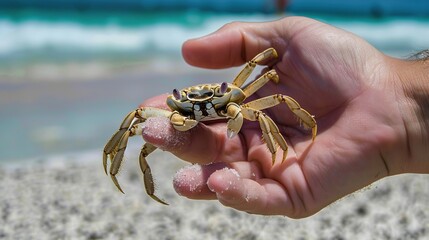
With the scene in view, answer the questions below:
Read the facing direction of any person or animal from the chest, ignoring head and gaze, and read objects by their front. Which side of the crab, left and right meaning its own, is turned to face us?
front

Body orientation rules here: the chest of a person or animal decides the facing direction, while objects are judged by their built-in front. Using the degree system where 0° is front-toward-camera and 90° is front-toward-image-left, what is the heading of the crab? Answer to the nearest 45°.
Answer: approximately 0°
